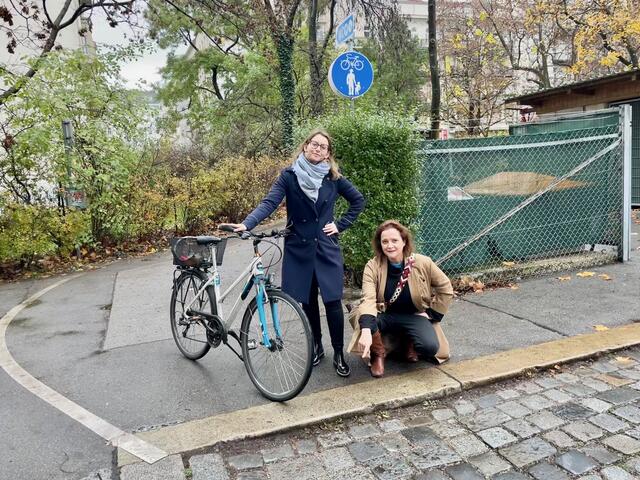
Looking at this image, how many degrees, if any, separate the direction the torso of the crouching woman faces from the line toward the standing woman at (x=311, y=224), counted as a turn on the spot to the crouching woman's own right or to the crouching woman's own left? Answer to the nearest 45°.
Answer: approximately 90° to the crouching woman's own right

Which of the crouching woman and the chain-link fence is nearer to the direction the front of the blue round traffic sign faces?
the crouching woman

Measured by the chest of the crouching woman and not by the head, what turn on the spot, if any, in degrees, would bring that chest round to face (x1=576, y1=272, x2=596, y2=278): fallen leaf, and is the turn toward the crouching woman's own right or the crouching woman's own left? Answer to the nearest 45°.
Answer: approximately 135° to the crouching woman's own left

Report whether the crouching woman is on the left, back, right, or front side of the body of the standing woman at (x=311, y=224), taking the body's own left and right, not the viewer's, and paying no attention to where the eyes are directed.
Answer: left

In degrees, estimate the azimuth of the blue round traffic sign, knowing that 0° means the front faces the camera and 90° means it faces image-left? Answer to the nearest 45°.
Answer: approximately 0°

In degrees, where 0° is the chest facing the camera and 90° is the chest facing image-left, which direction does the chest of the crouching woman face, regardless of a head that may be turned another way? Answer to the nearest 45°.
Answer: approximately 0°

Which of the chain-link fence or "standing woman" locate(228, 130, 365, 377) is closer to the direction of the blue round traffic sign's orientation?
the standing woman

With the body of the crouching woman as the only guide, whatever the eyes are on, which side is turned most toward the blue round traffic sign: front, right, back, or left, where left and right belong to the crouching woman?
back

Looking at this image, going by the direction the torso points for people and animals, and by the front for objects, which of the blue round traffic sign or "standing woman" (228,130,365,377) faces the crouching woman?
the blue round traffic sign
